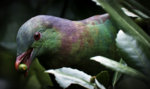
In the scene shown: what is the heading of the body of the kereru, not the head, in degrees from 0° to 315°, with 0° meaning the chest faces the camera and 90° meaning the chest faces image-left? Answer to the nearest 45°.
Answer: approximately 90°
